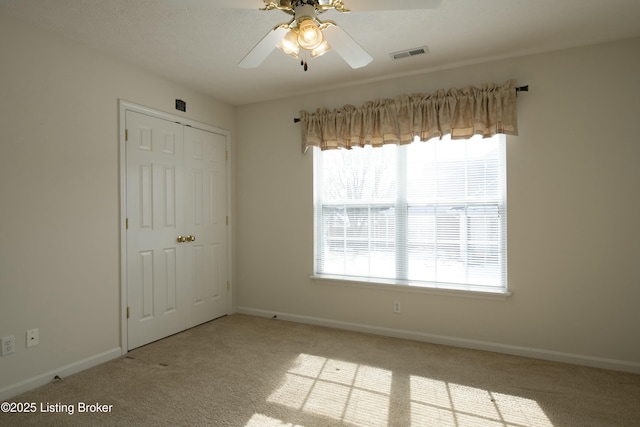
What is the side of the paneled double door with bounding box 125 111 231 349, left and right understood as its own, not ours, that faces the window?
front

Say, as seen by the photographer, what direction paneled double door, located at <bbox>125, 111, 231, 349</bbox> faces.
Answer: facing the viewer and to the right of the viewer

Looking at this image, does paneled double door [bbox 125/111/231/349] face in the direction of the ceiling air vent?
yes

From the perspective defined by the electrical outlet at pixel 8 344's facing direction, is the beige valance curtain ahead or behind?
ahead

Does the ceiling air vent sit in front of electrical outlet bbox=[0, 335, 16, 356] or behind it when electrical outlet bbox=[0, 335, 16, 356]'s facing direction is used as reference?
in front

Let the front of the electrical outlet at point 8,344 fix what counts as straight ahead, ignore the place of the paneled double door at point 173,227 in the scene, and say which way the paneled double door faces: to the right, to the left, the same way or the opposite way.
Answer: the same way

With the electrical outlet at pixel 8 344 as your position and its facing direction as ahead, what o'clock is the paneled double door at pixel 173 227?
The paneled double door is roughly at 10 o'clock from the electrical outlet.

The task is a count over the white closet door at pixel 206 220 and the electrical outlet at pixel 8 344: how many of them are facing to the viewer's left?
0

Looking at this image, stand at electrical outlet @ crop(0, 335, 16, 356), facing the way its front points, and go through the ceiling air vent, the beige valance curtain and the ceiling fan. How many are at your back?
0

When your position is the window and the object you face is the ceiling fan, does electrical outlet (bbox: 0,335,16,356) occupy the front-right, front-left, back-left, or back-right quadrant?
front-right

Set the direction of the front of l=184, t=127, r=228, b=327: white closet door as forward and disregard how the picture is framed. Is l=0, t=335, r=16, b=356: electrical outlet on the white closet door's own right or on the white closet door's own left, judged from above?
on the white closet door's own right

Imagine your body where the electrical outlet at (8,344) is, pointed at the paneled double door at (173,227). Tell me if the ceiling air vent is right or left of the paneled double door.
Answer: right

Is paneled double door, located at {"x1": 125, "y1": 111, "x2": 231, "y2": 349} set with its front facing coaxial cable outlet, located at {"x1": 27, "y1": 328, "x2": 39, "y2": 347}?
no

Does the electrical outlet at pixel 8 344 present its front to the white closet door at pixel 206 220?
no

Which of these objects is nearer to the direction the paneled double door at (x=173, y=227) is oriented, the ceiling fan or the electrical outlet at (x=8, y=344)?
the ceiling fan
